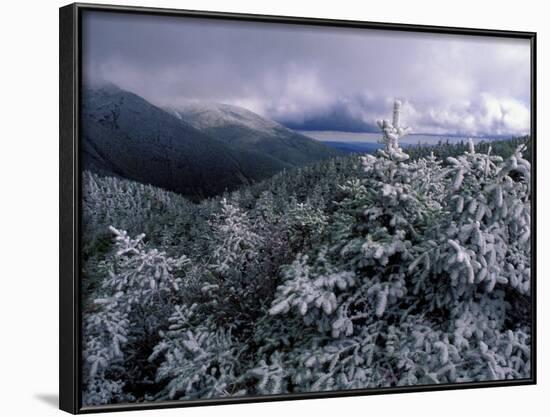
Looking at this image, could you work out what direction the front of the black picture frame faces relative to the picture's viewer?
facing the viewer and to the right of the viewer
